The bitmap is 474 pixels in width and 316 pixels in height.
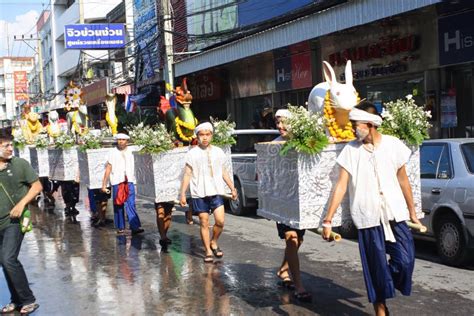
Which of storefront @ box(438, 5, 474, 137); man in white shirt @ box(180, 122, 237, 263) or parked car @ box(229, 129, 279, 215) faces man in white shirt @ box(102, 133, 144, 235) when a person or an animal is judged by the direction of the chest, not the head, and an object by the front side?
the storefront

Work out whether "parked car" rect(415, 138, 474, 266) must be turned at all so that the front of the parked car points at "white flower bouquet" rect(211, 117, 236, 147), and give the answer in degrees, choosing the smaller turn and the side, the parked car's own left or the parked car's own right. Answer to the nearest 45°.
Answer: approximately 45° to the parked car's own left

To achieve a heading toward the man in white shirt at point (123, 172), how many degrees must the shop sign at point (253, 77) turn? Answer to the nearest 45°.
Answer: approximately 45° to its left

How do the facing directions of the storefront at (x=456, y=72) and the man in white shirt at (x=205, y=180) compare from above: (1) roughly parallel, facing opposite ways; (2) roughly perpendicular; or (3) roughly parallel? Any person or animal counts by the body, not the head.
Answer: roughly perpendicular

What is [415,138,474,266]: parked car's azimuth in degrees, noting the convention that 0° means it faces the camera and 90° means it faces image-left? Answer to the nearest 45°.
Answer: approximately 135°

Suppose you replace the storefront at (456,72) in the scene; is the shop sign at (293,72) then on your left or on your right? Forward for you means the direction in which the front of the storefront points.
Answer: on your right

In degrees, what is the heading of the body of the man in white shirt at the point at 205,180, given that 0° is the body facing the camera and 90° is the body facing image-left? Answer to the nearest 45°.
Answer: approximately 0°

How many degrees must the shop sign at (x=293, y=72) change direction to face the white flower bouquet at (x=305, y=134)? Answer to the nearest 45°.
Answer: approximately 45° to its left

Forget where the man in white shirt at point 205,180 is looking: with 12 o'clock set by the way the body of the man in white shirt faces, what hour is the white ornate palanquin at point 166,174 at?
The white ornate palanquin is roughly at 5 o'clock from the man in white shirt.
